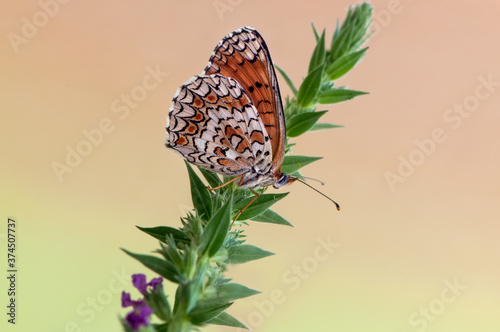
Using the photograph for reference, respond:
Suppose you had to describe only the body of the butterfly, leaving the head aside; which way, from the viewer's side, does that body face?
to the viewer's right
